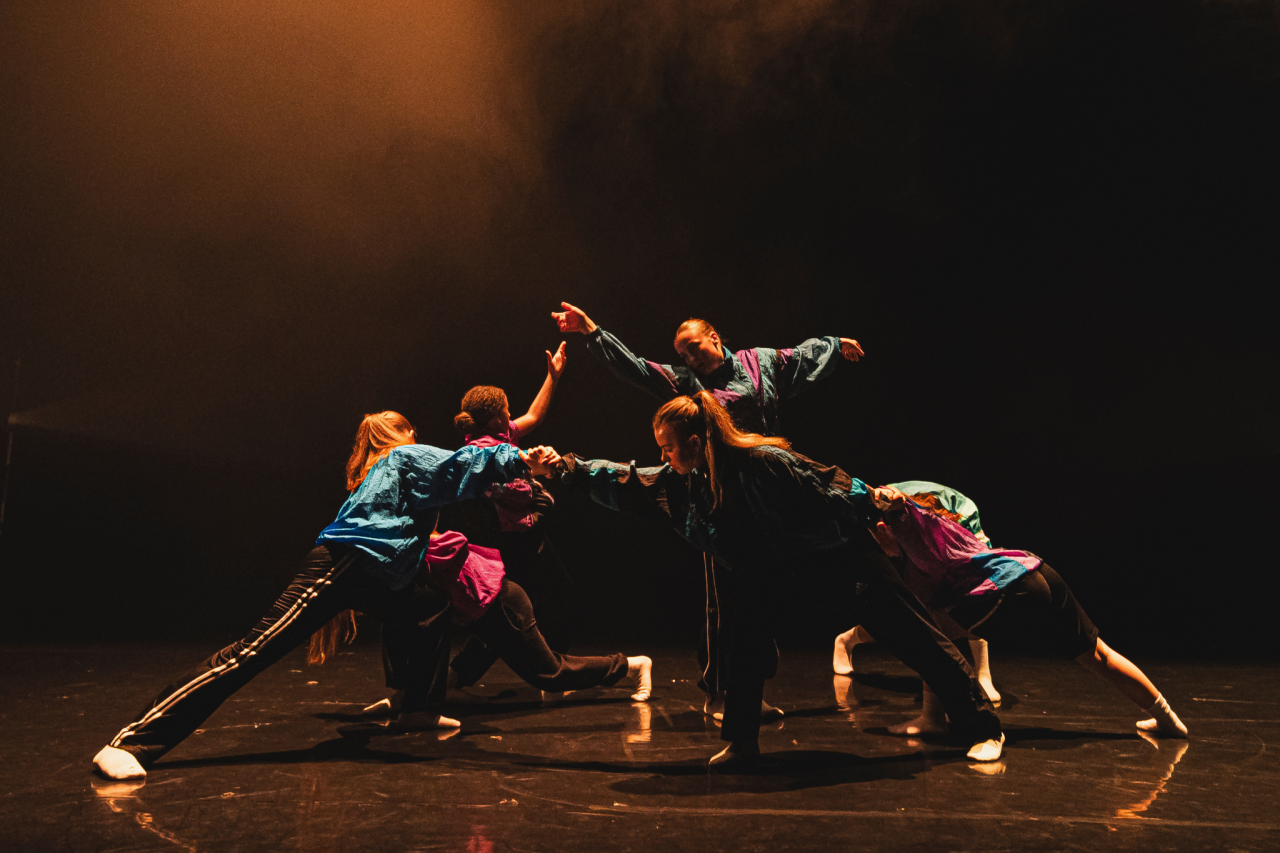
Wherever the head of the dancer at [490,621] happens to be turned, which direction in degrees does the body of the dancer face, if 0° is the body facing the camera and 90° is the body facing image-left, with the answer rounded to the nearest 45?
approximately 90°

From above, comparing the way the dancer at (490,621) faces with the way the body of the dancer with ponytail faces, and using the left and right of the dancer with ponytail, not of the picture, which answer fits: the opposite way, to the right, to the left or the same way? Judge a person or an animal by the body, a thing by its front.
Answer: the same way

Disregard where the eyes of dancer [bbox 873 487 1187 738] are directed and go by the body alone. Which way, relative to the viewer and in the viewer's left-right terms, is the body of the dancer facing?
facing to the left of the viewer

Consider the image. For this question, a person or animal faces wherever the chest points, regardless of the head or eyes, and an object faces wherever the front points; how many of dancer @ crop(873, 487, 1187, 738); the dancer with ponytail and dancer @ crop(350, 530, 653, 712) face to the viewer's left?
3

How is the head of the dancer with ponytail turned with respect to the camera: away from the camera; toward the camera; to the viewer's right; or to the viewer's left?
to the viewer's left

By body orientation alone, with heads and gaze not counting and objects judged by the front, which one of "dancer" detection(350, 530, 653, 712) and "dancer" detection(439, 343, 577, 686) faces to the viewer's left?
"dancer" detection(350, 530, 653, 712)

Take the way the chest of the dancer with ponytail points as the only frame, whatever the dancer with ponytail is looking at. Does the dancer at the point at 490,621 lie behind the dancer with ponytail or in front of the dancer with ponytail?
in front

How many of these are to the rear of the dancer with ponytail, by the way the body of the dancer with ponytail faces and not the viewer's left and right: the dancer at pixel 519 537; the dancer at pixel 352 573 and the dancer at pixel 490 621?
0

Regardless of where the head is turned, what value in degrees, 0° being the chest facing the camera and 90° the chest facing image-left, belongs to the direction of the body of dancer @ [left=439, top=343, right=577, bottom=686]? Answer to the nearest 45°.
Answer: approximately 225°

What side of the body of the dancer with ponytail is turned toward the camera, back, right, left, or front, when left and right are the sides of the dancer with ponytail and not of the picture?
left

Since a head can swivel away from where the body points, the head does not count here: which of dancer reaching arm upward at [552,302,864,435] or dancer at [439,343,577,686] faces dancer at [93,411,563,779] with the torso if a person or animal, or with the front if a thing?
the dancer reaching arm upward

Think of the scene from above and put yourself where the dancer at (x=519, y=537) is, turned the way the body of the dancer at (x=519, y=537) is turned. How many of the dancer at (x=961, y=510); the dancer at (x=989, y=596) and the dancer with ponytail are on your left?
0

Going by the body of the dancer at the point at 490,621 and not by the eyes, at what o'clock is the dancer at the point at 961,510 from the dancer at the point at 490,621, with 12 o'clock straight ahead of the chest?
the dancer at the point at 961,510 is roughly at 6 o'clock from the dancer at the point at 490,621.

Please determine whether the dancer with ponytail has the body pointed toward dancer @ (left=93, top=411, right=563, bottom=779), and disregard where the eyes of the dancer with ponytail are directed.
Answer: yes
